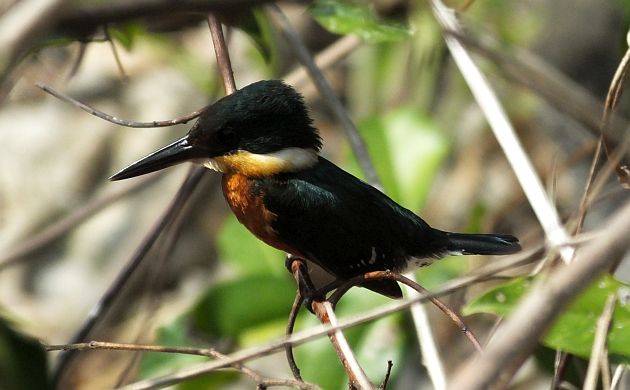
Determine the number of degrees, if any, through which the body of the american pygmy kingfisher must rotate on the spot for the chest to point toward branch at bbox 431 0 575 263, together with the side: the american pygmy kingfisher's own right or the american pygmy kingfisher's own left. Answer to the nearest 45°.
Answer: approximately 180°

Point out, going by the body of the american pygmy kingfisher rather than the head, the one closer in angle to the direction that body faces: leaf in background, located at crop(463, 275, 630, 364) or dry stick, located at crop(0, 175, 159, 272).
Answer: the dry stick

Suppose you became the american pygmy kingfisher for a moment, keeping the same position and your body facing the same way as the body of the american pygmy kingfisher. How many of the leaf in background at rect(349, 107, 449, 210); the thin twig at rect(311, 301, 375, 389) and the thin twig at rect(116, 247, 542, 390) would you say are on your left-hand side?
2

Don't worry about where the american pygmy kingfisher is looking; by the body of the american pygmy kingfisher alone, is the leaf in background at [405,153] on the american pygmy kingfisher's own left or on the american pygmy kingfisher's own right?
on the american pygmy kingfisher's own right

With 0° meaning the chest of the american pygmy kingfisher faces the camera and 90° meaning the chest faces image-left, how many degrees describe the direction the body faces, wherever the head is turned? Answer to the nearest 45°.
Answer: approximately 90°

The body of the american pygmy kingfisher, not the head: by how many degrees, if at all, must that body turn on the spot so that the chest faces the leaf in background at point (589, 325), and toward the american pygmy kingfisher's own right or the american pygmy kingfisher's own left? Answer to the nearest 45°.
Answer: approximately 135° to the american pygmy kingfisher's own left

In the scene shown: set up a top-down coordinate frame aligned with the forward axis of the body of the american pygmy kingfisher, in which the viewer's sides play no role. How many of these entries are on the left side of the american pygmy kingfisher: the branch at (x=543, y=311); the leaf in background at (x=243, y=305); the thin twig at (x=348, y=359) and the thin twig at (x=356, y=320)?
3

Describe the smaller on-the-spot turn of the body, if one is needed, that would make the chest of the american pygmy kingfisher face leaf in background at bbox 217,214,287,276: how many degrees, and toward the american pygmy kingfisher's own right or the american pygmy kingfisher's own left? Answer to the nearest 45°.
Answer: approximately 90° to the american pygmy kingfisher's own right
